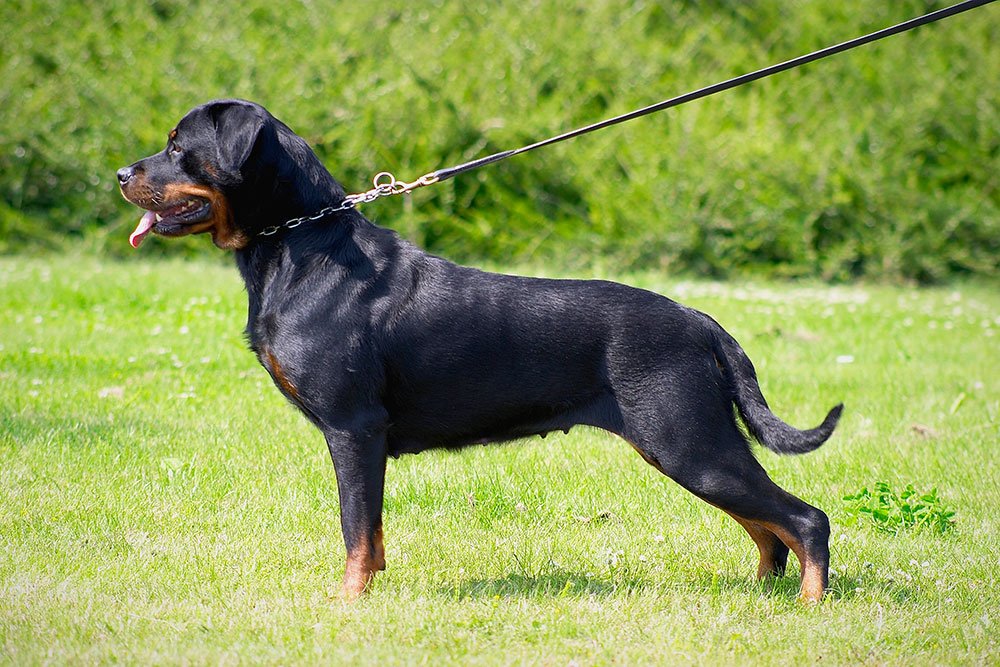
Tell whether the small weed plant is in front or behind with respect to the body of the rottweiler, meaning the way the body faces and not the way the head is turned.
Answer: behind

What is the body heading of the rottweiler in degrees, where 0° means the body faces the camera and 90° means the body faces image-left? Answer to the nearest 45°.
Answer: approximately 90°
